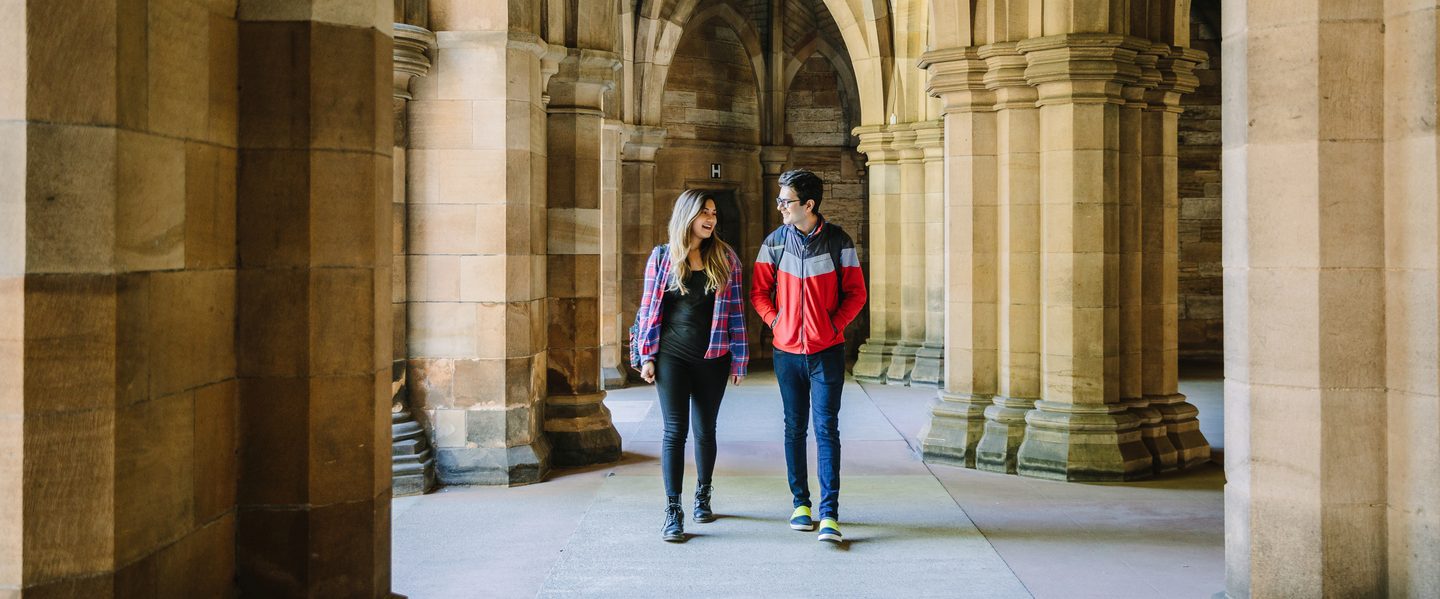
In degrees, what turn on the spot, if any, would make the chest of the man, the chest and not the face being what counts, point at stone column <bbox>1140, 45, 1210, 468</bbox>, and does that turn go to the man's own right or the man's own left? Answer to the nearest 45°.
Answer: approximately 135° to the man's own left

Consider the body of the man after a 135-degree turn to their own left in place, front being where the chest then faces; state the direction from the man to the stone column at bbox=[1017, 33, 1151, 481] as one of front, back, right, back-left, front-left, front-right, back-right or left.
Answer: front

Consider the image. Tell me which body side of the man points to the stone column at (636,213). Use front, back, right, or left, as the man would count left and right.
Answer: back

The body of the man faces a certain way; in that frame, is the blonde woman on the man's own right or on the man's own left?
on the man's own right

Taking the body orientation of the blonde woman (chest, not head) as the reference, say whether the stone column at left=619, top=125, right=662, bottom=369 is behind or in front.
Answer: behind

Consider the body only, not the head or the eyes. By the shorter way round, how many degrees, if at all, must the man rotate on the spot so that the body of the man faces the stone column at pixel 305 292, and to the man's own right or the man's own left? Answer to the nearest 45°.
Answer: approximately 45° to the man's own right

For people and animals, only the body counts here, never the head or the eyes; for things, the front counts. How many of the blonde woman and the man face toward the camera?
2

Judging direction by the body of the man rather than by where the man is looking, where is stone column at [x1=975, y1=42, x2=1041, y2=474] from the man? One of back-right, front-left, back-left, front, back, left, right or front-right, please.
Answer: back-left

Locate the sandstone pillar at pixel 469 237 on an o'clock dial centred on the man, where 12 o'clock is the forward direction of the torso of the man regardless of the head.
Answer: The sandstone pillar is roughly at 4 o'clock from the man.
